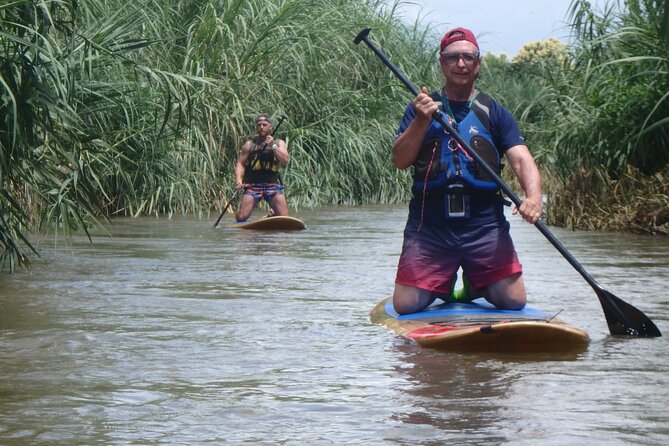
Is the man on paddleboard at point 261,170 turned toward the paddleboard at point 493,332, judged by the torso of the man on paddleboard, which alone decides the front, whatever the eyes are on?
yes

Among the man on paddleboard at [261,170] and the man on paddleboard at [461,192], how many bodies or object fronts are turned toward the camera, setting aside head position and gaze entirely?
2

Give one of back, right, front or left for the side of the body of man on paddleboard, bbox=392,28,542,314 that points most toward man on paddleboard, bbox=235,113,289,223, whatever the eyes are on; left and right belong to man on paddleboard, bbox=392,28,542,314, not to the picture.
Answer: back

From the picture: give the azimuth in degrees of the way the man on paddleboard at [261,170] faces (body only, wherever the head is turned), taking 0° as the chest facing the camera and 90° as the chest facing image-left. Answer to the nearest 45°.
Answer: approximately 0°
